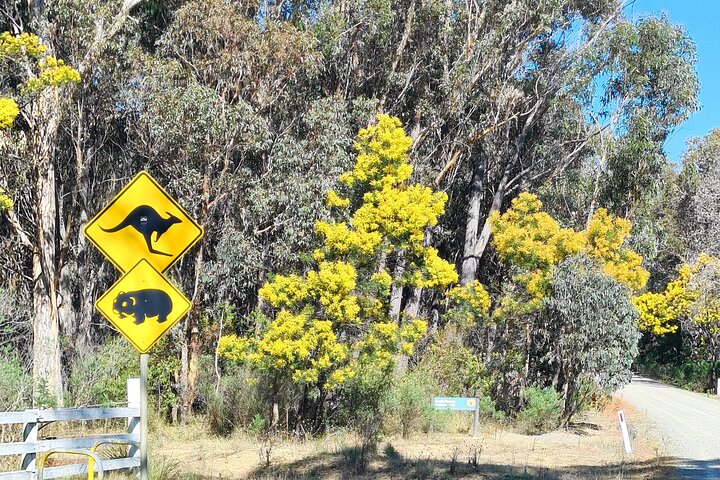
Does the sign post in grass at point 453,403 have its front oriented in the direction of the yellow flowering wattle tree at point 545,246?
no

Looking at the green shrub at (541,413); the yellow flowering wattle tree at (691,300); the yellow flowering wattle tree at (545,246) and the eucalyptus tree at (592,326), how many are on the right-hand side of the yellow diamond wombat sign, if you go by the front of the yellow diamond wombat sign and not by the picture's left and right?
0

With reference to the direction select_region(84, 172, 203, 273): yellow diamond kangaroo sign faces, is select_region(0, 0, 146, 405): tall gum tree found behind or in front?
behind

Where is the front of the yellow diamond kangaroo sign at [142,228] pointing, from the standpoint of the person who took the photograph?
facing the viewer

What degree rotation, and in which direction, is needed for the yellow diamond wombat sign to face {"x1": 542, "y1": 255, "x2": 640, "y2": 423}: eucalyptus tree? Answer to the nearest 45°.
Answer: approximately 135° to its left

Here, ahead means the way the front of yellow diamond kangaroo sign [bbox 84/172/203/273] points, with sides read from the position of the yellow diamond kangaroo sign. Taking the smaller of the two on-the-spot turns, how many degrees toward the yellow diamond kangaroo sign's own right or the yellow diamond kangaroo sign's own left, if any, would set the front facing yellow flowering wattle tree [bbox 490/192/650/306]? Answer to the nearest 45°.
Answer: approximately 135° to the yellow diamond kangaroo sign's own left

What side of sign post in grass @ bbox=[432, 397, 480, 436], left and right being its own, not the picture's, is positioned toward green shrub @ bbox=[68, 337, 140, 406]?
right

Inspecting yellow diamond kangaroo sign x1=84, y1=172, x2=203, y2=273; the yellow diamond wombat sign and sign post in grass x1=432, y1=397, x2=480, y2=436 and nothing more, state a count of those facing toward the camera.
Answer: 3

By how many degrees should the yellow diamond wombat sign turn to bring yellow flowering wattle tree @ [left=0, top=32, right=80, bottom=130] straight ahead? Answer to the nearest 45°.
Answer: approximately 180°

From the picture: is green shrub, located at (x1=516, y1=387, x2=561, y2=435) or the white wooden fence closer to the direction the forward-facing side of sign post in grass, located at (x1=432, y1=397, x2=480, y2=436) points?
the white wooden fence

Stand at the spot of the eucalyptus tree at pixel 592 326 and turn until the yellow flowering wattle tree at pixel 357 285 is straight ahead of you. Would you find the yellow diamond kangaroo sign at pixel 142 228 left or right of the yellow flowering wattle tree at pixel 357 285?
left

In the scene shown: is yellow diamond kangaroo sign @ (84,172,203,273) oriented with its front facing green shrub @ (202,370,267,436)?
no

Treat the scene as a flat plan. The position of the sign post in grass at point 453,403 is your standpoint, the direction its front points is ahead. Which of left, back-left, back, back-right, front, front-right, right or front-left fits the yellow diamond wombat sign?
front

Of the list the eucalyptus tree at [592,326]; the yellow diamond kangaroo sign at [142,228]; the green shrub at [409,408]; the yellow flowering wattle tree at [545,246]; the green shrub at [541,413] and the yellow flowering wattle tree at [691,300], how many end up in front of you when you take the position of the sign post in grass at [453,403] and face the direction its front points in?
1

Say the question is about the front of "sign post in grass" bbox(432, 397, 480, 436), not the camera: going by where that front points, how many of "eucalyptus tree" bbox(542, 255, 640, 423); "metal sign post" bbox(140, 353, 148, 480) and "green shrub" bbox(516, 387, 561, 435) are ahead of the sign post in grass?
1

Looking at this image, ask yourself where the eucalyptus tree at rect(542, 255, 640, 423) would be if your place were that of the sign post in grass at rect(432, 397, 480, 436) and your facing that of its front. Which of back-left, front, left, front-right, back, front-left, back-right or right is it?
back-left

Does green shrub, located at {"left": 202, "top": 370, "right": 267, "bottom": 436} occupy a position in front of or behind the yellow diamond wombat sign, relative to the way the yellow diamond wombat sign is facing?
behind

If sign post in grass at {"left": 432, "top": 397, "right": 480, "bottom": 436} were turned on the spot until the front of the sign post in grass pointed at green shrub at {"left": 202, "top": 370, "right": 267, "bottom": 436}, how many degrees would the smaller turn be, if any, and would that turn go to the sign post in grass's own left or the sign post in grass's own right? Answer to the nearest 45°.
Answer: approximately 90° to the sign post in grass's own right

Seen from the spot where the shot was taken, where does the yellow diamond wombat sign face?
facing the viewer

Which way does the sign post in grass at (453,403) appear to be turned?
toward the camera

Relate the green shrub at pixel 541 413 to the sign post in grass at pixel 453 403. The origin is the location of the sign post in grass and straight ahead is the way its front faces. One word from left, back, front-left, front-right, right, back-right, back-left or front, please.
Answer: back-left

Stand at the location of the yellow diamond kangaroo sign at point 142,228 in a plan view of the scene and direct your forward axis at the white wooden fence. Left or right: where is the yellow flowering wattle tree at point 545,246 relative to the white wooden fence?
right
